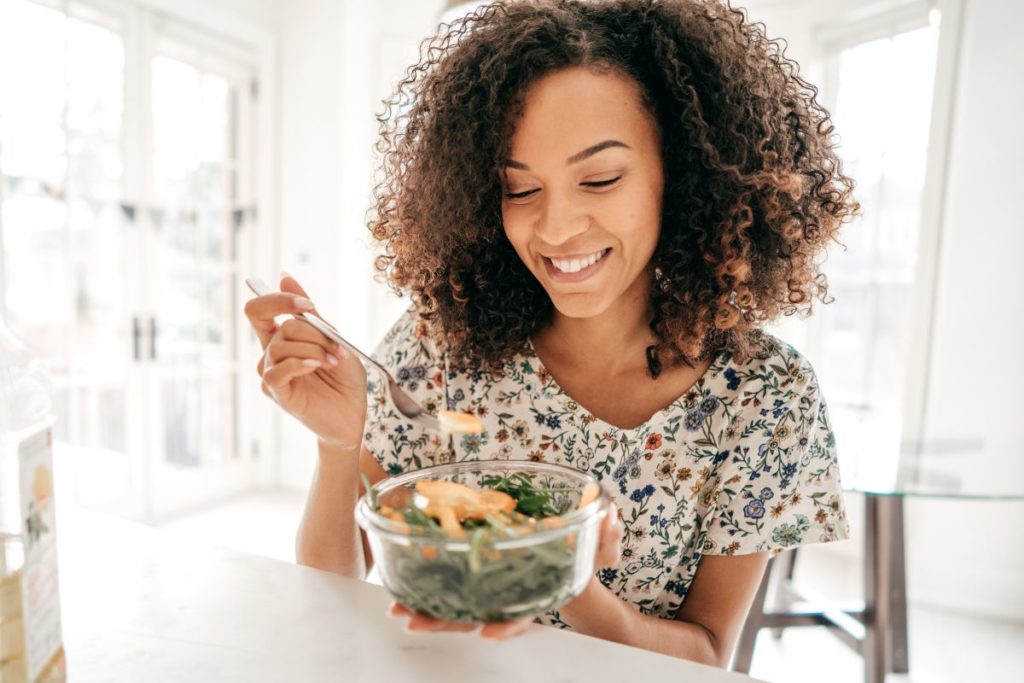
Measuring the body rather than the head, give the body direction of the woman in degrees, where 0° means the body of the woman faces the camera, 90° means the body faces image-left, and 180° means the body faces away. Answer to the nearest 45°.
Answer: approximately 45°

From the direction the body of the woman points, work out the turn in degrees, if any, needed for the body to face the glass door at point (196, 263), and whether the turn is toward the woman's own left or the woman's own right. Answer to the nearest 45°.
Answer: approximately 90° to the woman's own right

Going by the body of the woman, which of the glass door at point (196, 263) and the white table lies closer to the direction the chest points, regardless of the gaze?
the white table

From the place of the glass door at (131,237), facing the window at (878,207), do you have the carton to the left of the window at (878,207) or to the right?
right

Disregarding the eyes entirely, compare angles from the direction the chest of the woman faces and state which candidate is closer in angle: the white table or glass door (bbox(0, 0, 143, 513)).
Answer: the white table

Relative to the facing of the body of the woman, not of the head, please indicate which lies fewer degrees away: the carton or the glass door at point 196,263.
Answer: the carton
